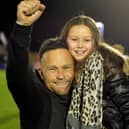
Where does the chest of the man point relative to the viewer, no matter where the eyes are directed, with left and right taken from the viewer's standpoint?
facing the viewer and to the right of the viewer
